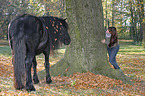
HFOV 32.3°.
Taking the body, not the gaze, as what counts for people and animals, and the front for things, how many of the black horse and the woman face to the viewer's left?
1

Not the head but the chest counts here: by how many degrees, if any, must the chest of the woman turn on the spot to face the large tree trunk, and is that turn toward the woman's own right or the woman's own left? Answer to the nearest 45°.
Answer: approximately 45° to the woman's own left

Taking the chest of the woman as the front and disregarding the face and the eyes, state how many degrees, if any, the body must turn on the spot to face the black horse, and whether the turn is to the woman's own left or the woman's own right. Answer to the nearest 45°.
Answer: approximately 45° to the woman's own left

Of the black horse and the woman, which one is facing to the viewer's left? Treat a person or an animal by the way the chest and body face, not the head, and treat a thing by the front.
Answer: the woman

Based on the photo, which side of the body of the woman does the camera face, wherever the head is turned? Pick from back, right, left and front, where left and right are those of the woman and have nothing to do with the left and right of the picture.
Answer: left

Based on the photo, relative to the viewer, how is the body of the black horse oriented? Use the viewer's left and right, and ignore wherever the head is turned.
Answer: facing away from the viewer and to the right of the viewer

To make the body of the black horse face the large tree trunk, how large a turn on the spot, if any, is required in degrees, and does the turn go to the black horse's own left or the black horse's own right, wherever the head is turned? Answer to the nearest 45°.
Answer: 0° — it already faces it
